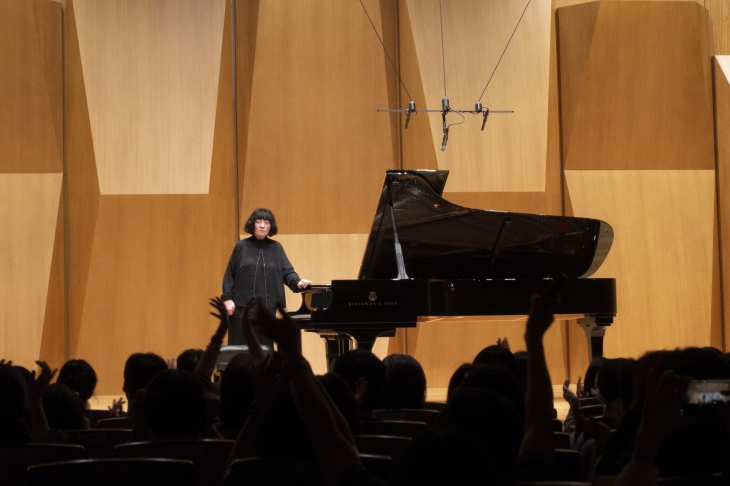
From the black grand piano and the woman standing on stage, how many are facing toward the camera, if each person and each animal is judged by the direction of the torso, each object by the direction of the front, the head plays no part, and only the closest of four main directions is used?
1

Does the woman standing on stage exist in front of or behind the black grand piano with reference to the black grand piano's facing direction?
in front

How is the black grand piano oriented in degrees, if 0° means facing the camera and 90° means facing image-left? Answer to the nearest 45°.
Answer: approximately 90°

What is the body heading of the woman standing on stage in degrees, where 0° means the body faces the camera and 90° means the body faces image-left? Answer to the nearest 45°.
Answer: approximately 0°

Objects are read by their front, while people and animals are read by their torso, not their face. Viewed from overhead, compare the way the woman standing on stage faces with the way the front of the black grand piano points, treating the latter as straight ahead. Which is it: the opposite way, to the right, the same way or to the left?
to the left

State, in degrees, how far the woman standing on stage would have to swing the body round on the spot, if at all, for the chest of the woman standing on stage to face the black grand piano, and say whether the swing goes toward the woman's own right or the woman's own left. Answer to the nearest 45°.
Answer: approximately 45° to the woman's own left
